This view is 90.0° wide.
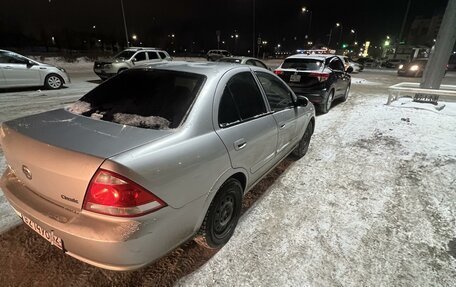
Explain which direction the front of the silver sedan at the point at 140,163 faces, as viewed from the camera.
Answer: facing away from the viewer and to the right of the viewer

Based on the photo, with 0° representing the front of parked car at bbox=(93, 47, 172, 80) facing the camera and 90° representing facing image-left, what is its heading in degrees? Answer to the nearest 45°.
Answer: approximately 45°

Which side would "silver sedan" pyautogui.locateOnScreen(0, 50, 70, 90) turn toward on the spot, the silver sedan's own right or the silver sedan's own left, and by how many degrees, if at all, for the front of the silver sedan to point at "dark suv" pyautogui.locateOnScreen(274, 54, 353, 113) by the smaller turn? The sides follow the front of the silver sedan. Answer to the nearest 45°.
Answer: approximately 45° to the silver sedan's own right

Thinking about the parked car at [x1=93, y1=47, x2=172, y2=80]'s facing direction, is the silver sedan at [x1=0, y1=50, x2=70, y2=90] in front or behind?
in front

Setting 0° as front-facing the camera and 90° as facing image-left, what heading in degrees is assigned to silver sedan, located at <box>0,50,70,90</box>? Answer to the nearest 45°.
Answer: approximately 270°

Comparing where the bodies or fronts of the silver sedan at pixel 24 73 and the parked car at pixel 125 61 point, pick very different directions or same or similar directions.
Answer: very different directions

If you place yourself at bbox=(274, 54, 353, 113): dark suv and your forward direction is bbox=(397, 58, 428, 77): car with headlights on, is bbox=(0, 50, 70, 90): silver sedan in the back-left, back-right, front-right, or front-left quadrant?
back-left

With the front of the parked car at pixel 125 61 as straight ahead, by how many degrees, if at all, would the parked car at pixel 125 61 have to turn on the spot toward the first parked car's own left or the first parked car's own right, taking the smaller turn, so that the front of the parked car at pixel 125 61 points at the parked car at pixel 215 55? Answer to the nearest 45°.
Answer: approximately 180°

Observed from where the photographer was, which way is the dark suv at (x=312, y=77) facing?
facing away from the viewer and to the right of the viewer

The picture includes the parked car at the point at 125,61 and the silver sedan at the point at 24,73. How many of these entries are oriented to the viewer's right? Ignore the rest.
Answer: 1

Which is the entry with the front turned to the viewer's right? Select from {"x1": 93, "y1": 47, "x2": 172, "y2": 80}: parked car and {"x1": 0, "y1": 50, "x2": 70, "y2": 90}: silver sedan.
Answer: the silver sedan

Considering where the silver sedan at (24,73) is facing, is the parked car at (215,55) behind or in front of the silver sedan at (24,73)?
in front
